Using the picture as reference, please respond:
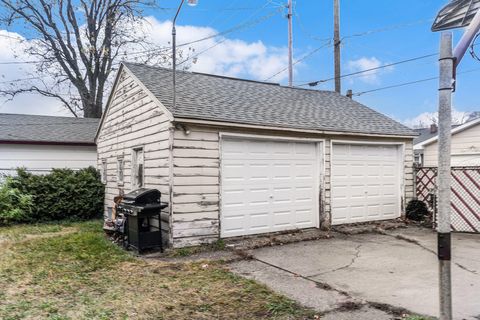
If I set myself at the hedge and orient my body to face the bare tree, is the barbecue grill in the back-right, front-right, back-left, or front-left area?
back-right

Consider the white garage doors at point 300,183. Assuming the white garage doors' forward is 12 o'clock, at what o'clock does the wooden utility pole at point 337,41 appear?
The wooden utility pole is roughly at 8 o'clock from the white garage doors.

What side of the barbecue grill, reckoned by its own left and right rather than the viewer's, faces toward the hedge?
right

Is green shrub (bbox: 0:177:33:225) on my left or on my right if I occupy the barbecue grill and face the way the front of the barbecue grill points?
on my right

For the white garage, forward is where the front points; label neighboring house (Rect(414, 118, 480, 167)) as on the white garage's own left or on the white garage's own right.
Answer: on the white garage's own left

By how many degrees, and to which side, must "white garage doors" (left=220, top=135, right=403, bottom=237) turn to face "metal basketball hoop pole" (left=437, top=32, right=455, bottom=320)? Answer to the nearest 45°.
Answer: approximately 45° to its right

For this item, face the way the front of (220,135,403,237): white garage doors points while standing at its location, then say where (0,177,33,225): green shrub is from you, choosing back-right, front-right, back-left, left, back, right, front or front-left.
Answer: back-right

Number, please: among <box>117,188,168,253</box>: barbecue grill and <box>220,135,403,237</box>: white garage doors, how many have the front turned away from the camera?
0

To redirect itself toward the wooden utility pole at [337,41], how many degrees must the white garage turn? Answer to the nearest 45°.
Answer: approximately 90° to its left

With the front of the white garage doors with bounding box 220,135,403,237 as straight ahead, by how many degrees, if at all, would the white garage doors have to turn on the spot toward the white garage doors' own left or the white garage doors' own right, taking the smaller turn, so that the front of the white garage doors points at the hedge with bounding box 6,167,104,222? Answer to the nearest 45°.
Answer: approximately 135° to the white garage doors' own right

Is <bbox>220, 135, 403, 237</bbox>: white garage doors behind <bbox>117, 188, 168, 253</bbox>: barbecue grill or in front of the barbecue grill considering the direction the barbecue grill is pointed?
behind

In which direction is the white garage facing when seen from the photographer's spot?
facing the viewer and to the right of the viewer
